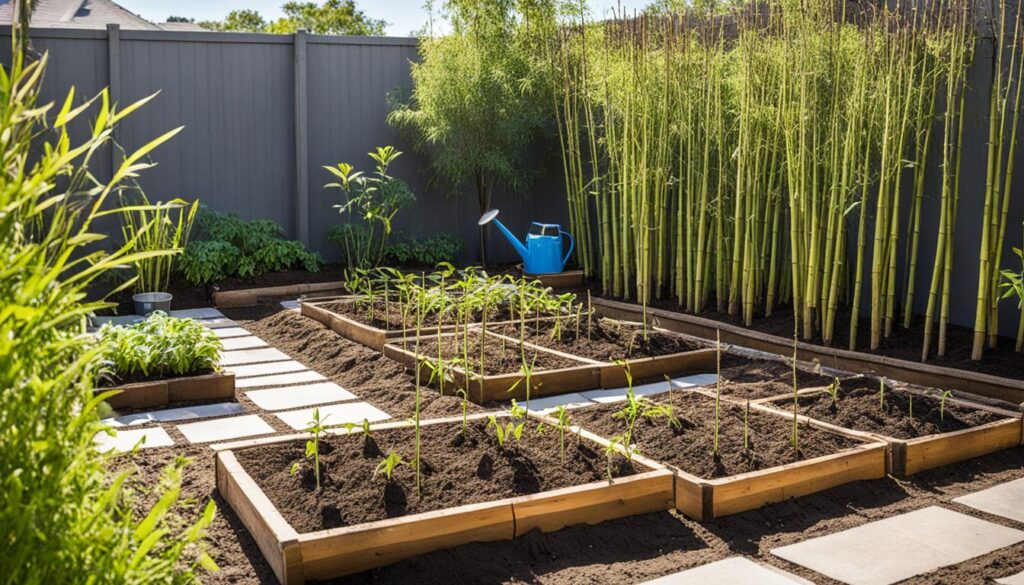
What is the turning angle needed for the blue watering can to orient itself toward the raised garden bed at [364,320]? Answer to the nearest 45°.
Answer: approximately 45° to its left

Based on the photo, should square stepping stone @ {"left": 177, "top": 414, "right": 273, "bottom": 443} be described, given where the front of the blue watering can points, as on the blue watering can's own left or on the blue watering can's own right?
on the blue watering can's own left

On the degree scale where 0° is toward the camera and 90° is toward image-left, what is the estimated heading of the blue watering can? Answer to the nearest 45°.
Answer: approximately 90°

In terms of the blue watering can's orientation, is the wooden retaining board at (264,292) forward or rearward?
forward

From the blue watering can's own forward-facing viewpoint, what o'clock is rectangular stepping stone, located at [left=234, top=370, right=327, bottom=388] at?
The rectangular stepping stone is roughly at 10 o'clock from the blue watering can.

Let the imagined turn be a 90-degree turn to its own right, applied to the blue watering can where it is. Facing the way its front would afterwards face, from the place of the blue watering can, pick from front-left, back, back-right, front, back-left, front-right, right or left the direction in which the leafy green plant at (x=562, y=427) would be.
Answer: back

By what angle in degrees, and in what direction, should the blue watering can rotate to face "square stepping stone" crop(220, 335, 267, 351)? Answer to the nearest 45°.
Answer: approximately 45° to its left

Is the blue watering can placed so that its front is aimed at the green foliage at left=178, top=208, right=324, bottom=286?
yes

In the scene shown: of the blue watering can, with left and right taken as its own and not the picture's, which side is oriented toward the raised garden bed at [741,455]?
left

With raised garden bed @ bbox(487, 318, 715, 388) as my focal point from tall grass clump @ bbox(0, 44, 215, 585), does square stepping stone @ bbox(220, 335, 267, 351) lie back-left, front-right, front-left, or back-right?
front-left

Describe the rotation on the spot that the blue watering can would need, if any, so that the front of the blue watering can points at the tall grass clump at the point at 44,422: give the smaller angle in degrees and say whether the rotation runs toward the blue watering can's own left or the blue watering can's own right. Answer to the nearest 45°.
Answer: approximately 90° to the blue watering can's own left

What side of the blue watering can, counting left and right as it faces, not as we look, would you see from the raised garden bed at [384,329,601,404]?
left

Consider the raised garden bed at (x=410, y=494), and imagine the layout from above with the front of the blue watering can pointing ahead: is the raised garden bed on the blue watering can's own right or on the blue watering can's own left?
on the blue watering can's own left

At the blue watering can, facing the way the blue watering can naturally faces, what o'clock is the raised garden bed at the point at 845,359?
The raised garden bed is roughly at 8 o'clock from the blue watering can.

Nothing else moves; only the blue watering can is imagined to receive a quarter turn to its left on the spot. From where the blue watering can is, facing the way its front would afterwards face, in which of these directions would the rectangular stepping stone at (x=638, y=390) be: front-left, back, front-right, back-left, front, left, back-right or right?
front

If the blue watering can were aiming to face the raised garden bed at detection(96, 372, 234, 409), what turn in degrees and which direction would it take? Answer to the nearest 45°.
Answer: approximately 45° to its left

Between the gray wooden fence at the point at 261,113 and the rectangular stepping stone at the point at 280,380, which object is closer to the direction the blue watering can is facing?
the gray wooden fence
